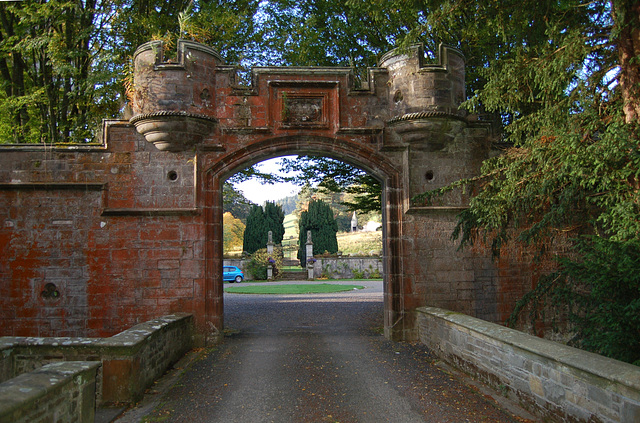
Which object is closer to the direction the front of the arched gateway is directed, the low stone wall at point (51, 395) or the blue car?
the low stone wall

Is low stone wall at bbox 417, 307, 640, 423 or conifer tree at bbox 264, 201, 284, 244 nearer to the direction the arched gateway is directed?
the low stone wall

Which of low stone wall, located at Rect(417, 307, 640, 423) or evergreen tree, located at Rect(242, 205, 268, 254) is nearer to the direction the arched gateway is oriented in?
the low stone wall

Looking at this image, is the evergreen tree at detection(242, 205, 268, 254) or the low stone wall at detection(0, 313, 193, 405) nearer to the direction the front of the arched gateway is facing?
the low stone wall

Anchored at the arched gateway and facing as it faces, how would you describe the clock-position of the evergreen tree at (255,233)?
The evergreen tree is roughly at 6 o'clock from the arched gateway.

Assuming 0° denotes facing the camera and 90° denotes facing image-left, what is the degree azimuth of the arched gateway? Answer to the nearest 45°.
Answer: approximately 0°

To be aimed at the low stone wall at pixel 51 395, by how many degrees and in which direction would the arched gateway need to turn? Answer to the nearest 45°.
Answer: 0° — it already faces it

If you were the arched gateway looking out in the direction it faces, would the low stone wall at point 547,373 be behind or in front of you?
in front

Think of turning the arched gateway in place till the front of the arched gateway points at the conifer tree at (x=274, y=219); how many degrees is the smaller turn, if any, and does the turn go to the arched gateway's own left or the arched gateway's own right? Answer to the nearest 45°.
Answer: approximately 180°

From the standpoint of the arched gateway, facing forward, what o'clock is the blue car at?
The blue car is roughly at 6 o'clock from the arched gateway.

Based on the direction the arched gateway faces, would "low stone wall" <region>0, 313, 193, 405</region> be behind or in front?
in front

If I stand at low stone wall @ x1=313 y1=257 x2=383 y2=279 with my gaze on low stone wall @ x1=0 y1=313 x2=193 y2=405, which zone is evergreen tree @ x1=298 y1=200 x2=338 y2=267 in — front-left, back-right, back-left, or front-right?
back-right

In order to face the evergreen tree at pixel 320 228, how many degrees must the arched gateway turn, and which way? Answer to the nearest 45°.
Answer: approximately 180°

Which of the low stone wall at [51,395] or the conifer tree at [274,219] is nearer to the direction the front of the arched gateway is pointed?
the low stone wall
